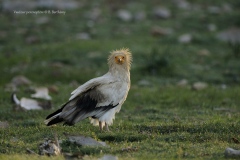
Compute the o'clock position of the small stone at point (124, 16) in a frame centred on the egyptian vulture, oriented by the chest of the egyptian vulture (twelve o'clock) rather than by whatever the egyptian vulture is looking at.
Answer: The small stone is roughly at 9 o'clock from the egyptian vulture.

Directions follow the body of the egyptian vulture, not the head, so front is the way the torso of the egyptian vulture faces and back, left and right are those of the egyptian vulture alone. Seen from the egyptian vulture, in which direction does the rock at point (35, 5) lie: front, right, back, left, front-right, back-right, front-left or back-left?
left

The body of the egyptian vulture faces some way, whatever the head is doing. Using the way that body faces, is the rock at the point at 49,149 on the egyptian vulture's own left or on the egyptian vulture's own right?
on the egyptian vulture's own right

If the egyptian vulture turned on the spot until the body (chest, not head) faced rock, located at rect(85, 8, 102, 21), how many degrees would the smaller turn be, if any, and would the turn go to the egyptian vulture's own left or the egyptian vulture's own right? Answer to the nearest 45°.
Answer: approximately 90° to the egyptian vulture's own left

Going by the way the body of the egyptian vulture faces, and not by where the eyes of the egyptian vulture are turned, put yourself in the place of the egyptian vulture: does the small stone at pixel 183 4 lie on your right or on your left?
on your left

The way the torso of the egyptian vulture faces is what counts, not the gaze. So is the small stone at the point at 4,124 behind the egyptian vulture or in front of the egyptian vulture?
behind

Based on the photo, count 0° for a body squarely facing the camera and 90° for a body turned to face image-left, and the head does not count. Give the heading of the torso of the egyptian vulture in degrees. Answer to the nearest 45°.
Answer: approximately 270°

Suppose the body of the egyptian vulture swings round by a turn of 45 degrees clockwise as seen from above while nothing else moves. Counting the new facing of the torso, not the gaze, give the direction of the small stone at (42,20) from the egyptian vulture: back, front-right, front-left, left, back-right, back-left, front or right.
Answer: back-left

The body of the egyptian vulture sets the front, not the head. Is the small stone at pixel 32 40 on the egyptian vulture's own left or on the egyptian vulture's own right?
on the egyptian vulture's own left

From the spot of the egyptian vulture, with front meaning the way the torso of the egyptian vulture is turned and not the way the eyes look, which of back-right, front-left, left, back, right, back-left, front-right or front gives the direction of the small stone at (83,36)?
left
